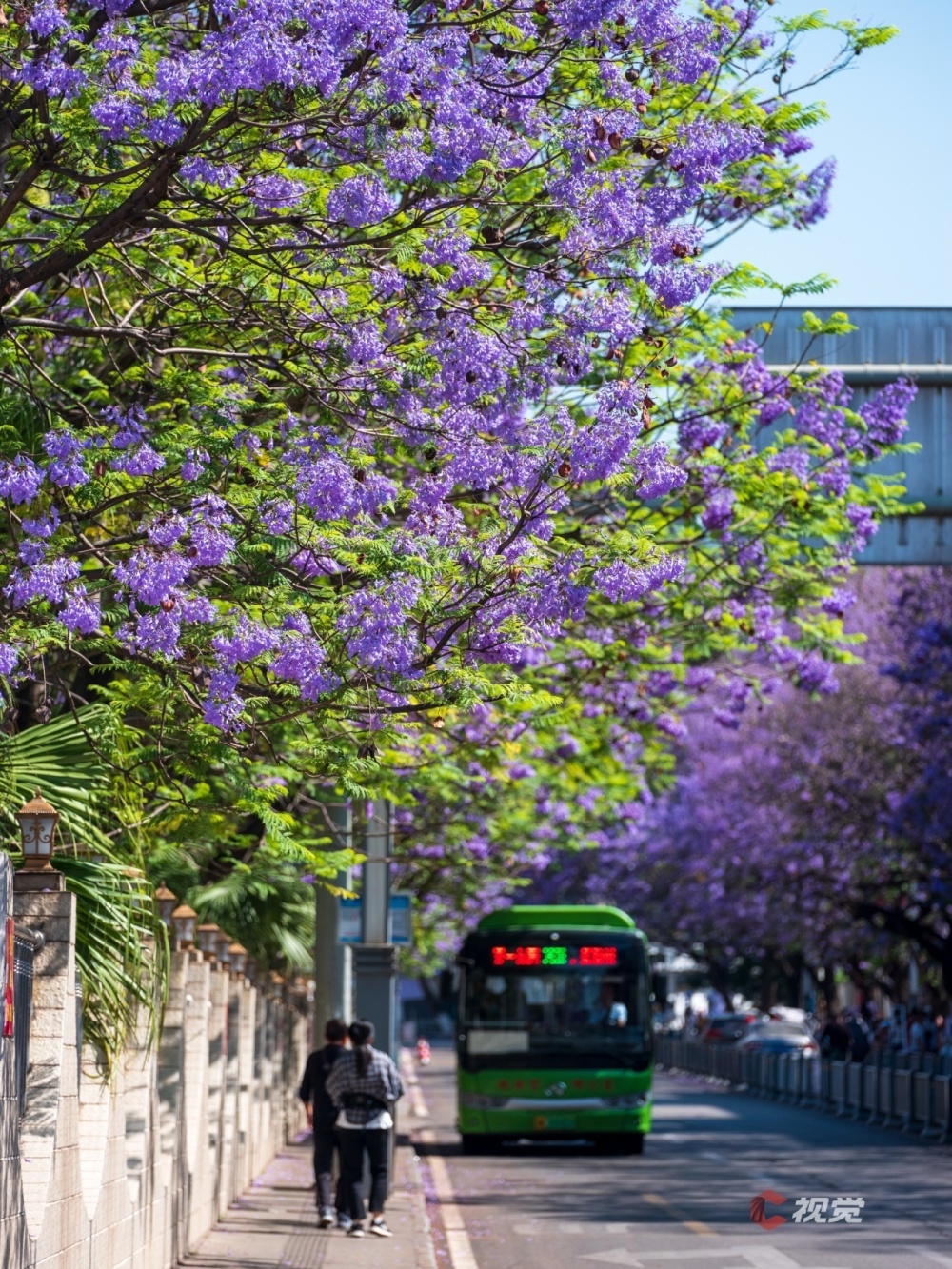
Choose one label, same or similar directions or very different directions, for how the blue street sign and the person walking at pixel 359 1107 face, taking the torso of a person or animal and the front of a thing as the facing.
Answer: very different directions

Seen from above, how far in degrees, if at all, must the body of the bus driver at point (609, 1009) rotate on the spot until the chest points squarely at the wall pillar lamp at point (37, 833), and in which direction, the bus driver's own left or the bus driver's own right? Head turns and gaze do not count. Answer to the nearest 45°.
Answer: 0° — they already face it

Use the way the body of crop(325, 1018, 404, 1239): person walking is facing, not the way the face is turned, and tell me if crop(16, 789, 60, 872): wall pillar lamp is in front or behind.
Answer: behind

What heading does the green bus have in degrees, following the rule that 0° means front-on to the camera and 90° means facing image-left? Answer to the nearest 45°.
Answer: approximately 0°

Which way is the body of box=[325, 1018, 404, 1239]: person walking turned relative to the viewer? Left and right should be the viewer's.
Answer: facing away from the viewer

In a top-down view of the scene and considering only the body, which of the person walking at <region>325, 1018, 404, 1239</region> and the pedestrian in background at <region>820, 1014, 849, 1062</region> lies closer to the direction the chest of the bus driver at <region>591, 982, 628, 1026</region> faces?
the person walking

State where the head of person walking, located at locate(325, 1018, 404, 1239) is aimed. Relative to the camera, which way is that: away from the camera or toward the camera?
away from the camera
